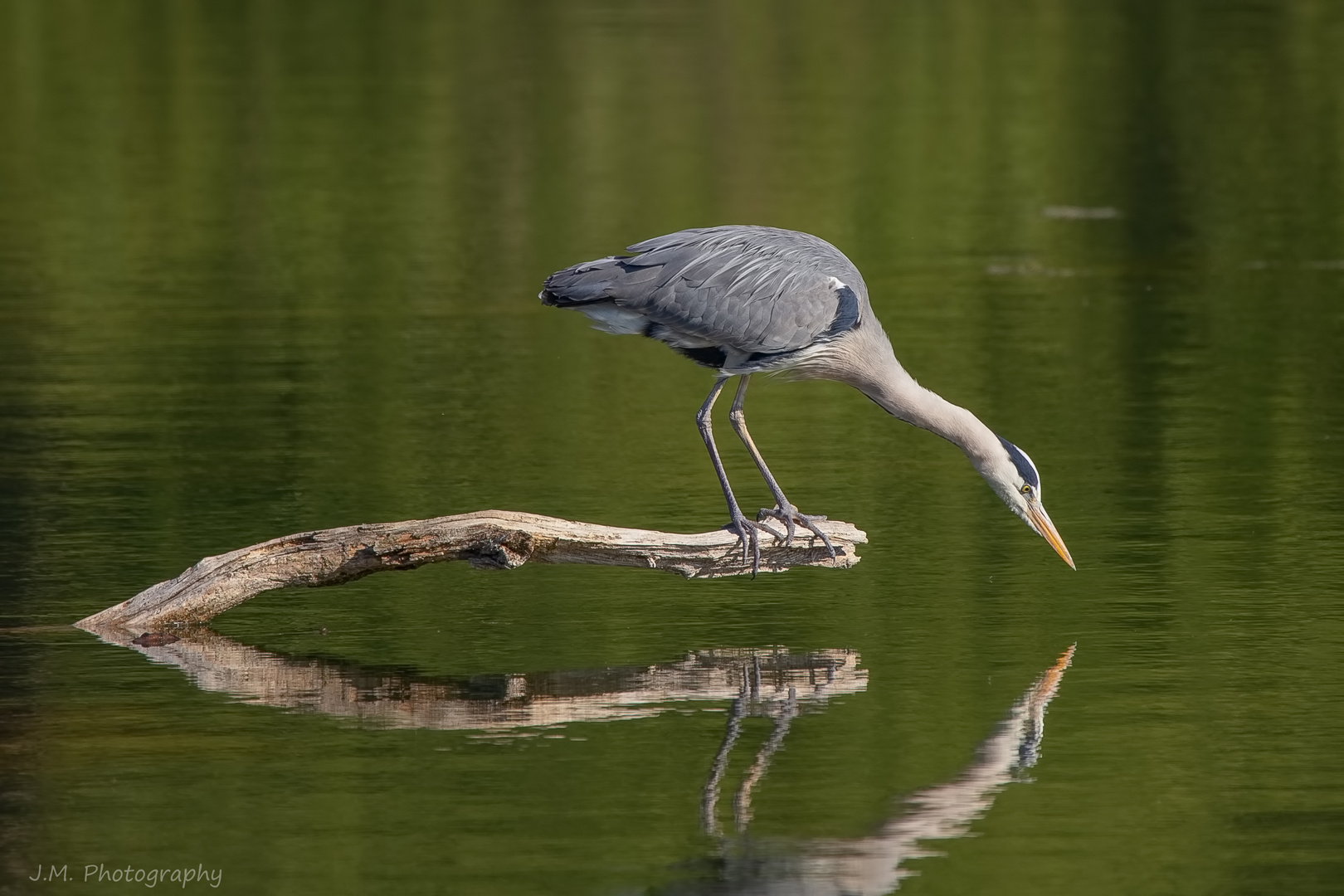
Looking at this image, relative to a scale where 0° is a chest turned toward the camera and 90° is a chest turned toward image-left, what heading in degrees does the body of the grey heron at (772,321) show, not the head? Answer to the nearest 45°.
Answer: approximately 270°
